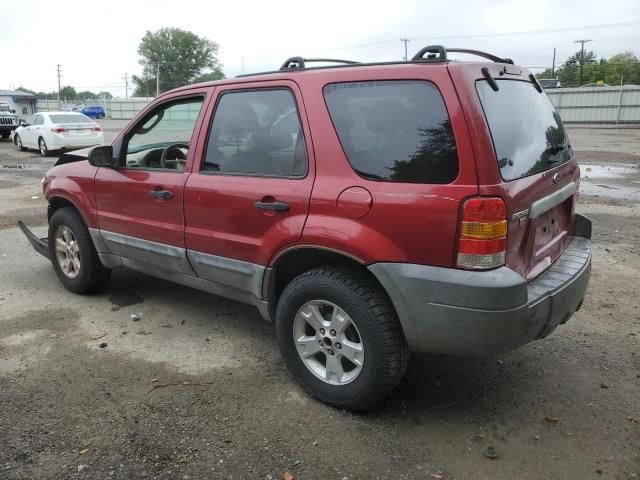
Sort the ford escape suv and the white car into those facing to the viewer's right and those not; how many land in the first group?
0

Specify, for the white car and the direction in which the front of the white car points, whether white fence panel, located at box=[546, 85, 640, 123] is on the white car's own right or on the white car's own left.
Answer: on the white car's own right

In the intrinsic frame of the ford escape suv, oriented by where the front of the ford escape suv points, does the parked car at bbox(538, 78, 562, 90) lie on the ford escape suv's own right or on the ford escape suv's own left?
on the ford escape suv's own right

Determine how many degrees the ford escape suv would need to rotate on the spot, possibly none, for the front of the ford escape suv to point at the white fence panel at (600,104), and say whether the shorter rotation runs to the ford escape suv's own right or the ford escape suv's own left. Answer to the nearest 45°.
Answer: approximately 90° to the ford escape suv's own right

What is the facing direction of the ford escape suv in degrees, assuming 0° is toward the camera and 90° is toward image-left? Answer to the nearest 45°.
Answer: approximately 135°

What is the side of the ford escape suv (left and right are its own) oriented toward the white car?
front

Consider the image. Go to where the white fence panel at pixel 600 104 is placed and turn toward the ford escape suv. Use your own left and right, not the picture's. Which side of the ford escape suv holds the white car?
right

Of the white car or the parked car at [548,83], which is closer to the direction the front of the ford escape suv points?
the white car

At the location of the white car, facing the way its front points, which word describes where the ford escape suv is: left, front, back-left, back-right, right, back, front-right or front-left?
back-left
